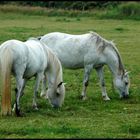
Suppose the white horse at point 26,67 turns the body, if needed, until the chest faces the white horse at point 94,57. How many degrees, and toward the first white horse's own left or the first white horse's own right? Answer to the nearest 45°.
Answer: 0° — it already faces it

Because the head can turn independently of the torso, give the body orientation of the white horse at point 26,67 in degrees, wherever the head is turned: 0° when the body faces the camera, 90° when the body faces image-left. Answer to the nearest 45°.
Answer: approximately 225°

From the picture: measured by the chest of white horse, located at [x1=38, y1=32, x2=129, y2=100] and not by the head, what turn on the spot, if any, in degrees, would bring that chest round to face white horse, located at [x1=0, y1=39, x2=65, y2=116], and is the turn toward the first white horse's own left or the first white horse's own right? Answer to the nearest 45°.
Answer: approximately 135° to the first white horse's own right

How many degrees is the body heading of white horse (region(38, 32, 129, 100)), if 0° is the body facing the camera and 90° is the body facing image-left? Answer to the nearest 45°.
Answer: approximately 270°
